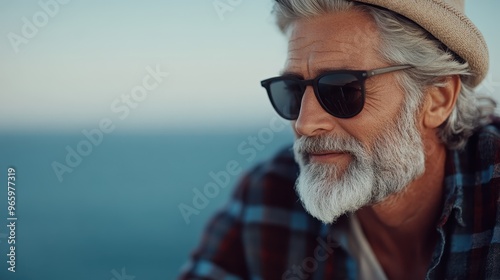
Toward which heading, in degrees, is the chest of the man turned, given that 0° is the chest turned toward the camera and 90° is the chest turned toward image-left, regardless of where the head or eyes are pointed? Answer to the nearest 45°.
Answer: approximately 45°
